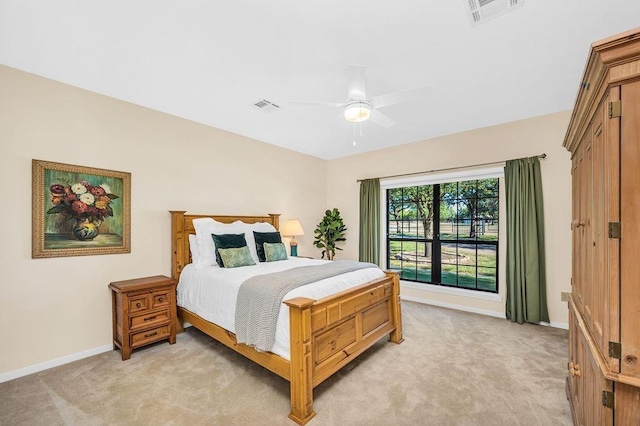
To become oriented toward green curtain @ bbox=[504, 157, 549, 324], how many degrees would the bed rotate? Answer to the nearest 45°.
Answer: approximately 45° to its left

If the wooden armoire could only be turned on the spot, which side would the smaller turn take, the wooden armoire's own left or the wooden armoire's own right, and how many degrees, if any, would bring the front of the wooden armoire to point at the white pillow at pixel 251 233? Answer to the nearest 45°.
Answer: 0° — it already faces it

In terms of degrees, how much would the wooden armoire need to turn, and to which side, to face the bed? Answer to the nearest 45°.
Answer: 0° — it already faces it

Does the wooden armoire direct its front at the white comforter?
yes

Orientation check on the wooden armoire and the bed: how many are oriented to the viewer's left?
1

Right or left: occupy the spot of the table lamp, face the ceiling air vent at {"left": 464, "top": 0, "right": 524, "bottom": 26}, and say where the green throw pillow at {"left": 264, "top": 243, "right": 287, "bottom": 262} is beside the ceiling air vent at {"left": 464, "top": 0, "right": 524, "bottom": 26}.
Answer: right

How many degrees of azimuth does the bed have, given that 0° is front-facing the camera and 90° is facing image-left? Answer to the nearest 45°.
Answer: approximately 315°

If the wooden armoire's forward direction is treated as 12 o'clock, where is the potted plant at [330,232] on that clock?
The potted plant is roughly at 1 o'clock from the wooden armoire.

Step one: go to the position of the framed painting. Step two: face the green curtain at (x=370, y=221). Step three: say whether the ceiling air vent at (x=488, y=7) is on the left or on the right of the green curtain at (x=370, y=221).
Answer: right

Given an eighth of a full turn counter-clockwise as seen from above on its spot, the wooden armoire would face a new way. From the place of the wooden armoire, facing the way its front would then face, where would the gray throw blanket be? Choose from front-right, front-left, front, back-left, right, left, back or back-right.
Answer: front-right

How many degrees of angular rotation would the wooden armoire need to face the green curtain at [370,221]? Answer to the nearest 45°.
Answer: approximately 45° to its right

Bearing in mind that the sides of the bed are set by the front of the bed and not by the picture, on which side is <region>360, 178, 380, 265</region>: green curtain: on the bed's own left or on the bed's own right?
on the bed's own left

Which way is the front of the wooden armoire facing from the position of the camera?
facing to the left of the viewer

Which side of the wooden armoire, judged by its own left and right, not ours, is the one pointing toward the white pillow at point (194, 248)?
front

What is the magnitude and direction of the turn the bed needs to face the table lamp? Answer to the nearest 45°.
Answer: approximately 135° to its left

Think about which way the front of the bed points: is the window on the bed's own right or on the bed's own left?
on the bed's own left

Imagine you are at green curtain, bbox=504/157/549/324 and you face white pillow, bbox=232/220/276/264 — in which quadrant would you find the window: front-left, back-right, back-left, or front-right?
front-right

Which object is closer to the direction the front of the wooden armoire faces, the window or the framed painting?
the framed painting

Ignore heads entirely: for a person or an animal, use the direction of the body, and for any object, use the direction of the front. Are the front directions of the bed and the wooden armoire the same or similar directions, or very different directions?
very different directions
